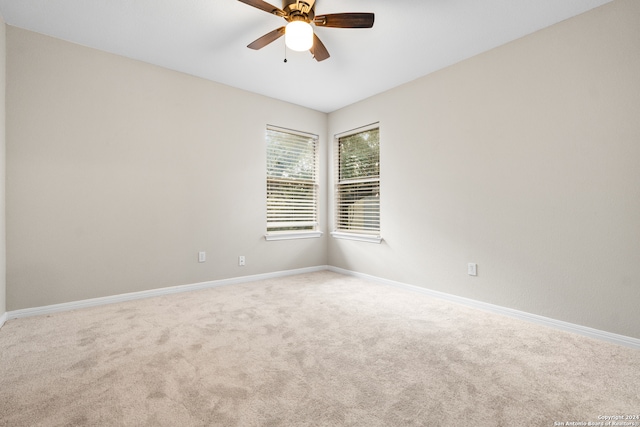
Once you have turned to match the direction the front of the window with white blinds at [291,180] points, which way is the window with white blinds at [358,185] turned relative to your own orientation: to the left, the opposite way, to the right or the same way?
to the right

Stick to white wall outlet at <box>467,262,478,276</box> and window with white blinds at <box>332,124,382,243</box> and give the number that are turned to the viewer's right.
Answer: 0

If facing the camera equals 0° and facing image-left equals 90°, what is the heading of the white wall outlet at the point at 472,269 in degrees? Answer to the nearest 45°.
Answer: approximately 45°

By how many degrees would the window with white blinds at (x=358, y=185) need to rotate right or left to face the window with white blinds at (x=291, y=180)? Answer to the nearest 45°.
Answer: approximately 45° to its right

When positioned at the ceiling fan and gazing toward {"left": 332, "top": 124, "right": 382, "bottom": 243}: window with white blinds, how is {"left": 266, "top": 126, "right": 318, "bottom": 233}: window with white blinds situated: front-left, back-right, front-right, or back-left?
front-left

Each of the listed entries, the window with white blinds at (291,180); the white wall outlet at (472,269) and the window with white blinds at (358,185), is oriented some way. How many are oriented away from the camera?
0

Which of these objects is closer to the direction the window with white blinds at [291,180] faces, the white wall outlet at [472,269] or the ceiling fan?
the white wall outlet

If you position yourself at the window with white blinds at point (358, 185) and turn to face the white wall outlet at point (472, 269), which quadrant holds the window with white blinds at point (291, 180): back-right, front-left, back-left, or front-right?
back-right

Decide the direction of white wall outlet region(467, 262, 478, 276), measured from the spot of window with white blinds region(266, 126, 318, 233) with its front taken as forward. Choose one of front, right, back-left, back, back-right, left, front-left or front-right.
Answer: front

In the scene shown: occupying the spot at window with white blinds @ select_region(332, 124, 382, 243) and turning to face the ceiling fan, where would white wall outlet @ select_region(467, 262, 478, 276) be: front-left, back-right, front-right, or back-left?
front-left

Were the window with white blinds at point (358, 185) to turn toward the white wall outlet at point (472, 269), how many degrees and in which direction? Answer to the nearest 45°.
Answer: approximately 90° to its left

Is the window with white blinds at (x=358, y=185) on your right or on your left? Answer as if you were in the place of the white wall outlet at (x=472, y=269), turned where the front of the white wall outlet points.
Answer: on your right

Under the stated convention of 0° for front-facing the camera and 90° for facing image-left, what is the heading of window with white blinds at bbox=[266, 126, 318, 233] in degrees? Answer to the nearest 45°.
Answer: approximately 315°

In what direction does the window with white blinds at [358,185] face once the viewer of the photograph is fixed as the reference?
facing the viewer and to the left of the viewer

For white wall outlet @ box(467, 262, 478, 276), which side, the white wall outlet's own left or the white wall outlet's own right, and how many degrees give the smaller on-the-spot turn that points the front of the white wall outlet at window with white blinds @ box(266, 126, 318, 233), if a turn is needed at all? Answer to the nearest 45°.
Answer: approximately 45° to the white wall outlet's own right

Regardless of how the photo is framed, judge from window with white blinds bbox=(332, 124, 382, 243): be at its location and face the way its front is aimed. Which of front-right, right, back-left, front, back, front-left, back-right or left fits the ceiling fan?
front-left
